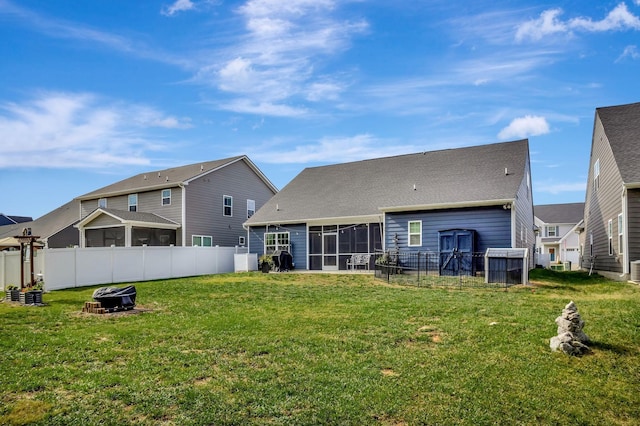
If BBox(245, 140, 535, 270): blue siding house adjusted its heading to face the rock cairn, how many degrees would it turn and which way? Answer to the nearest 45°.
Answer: approximately 180°

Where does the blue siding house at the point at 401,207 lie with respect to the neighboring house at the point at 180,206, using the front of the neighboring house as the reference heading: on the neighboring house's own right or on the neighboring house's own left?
on the neighboring house's own right

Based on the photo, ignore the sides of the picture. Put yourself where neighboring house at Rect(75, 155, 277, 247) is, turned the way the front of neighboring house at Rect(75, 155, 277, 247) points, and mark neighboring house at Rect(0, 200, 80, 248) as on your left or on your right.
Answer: on your left

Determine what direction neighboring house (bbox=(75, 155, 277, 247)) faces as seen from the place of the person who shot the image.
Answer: facing away from the viewer and to the right of the viewer

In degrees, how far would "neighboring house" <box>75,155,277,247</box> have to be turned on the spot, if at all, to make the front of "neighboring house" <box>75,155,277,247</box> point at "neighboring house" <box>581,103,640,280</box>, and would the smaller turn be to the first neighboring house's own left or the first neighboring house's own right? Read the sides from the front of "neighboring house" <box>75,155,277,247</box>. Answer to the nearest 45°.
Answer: approximately 90° to the first neighboring house's own right

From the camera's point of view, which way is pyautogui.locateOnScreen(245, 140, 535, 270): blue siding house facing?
away from the camera

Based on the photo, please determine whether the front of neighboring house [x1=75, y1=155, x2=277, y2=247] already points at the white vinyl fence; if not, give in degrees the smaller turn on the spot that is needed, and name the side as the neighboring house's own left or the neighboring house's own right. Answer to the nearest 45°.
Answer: approximately 135° to the neighboring house's own right
